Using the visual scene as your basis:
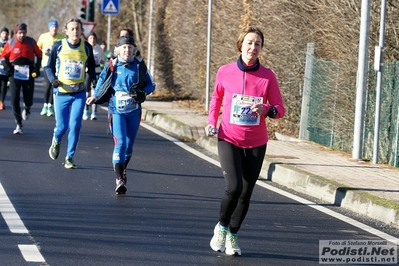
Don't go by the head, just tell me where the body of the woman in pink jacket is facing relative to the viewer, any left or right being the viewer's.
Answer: facing the viewer

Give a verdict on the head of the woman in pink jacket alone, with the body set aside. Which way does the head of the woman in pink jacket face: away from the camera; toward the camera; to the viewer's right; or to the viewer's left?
toward the camera

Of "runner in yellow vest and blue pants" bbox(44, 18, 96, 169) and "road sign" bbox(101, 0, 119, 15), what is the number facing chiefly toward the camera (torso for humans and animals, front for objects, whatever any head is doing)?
2

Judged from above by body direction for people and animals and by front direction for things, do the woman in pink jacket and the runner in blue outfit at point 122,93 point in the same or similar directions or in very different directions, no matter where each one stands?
same or similar directions

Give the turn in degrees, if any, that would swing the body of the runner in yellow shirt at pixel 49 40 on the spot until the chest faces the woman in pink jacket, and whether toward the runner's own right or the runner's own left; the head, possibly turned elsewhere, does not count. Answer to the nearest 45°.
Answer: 0° — they already face them

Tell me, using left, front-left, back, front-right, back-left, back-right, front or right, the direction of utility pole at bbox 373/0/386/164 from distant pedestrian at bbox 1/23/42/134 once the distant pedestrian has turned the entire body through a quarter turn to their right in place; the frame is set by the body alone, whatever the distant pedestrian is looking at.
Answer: back-left

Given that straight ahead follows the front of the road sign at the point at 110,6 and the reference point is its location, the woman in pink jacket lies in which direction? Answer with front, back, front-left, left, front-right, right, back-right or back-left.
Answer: front

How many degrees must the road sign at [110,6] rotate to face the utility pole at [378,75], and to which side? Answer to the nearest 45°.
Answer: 0° — it already faces it

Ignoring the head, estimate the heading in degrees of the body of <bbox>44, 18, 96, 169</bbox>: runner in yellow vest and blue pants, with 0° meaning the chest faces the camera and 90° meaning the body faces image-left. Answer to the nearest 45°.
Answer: approximately 0°

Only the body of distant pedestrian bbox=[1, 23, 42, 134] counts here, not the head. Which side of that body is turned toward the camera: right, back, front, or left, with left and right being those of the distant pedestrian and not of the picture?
front

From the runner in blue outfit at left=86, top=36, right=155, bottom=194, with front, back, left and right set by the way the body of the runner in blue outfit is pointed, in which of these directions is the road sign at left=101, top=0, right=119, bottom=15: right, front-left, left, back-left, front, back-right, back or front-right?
back

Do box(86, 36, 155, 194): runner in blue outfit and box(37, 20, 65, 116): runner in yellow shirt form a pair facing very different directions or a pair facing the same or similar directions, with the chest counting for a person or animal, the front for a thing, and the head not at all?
same or similar directions

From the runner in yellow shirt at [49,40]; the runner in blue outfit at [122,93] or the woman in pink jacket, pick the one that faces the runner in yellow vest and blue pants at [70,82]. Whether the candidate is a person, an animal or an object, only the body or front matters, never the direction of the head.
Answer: the runner in yellow shirt

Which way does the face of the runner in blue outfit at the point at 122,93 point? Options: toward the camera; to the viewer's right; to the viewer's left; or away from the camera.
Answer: toward the camera

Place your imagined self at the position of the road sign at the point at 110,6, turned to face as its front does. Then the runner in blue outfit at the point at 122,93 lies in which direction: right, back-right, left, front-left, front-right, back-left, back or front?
front

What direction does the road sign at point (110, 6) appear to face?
toward the camera

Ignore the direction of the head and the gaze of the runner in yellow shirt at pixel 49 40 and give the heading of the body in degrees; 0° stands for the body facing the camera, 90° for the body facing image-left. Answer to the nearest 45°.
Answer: approximately 0°
